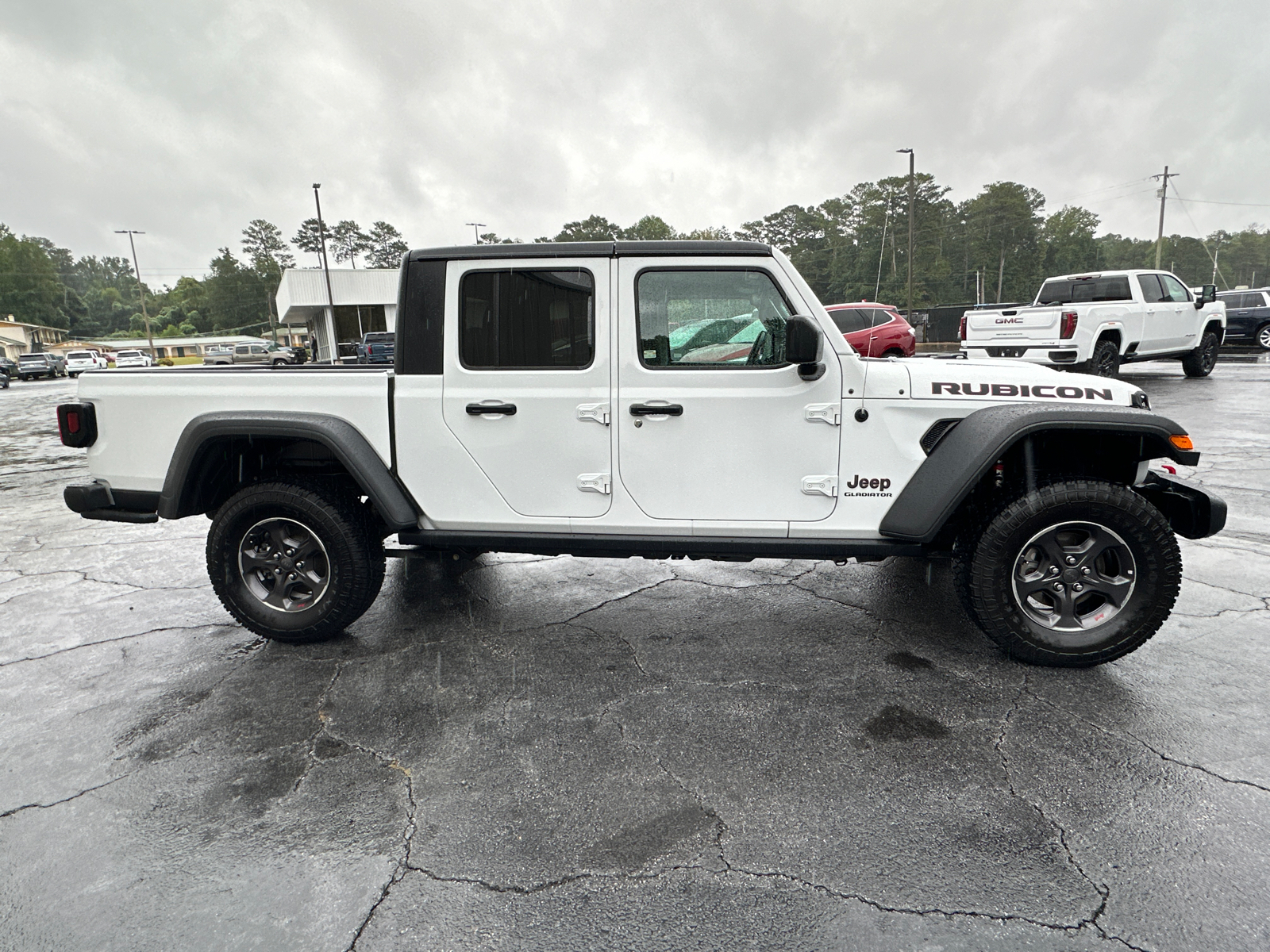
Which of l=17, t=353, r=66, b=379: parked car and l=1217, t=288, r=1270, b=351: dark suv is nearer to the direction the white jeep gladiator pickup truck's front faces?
the dark suv

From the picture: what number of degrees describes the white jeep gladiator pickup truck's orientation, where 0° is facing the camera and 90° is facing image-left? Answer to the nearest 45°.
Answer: approximately 270°

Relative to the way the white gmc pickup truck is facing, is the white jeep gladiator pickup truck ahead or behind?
behind

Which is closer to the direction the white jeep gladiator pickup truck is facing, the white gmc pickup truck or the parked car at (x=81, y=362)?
the white gmc pickup truck

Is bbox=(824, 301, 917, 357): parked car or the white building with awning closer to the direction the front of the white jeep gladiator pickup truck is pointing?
the parked car

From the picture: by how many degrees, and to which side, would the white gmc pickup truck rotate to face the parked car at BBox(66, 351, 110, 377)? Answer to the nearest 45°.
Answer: approximately 135° to its left

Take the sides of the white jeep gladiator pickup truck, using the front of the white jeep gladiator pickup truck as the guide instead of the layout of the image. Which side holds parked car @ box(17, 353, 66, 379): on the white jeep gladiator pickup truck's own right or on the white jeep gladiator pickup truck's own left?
on the white jeep gladiator pickup truck's own left

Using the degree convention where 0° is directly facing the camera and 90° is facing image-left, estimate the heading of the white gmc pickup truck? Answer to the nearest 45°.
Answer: approximately 225°

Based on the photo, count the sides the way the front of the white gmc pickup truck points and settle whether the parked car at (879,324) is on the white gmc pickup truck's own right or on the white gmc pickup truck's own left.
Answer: on the white gmc pickup truck's own left

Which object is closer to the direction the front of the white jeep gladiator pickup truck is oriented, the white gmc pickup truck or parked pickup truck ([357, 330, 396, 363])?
the white gmc pickup truck

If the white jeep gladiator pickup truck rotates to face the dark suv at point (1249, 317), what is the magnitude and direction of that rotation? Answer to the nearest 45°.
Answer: approximately 45° to its left
